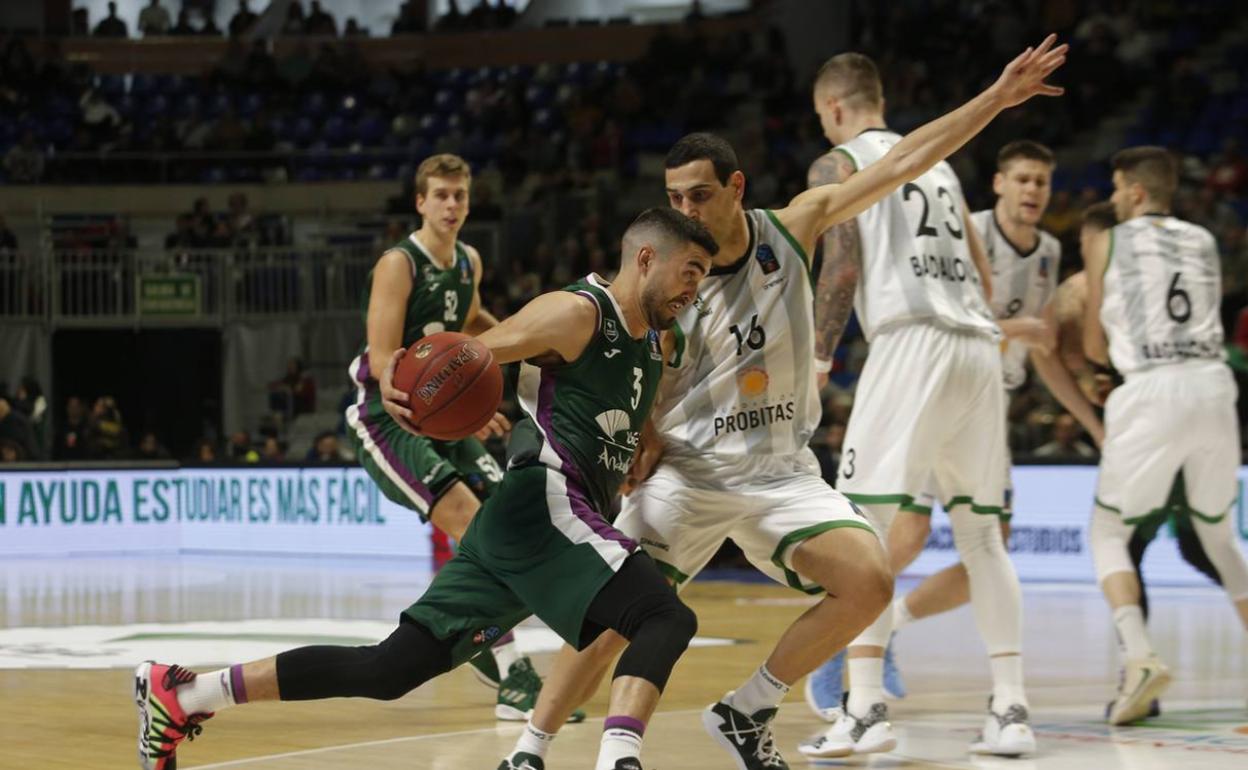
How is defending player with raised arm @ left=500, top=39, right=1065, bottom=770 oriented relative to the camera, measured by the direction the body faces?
toward the camera

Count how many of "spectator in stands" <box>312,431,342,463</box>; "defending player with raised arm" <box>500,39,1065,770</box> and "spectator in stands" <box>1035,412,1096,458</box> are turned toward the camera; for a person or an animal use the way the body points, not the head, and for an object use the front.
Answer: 3

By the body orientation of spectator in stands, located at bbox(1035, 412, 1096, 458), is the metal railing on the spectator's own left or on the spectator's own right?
on the spectator's own right

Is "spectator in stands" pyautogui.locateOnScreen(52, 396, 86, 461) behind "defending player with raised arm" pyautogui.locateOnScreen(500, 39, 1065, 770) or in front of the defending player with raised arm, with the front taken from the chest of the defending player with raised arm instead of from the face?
behind

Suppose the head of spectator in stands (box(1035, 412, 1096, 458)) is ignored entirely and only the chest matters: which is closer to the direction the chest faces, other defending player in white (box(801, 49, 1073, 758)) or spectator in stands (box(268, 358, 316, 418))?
the other defending player in white

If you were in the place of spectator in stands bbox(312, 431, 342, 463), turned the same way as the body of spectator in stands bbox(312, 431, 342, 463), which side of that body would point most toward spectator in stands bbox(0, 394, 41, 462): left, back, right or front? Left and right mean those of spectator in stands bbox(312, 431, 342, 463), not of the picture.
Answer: right

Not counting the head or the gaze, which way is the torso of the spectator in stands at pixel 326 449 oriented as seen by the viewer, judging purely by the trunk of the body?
toward the camera

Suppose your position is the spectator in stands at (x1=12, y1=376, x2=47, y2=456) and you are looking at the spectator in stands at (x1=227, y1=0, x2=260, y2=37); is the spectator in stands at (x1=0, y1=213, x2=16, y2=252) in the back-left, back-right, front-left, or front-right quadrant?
front-left

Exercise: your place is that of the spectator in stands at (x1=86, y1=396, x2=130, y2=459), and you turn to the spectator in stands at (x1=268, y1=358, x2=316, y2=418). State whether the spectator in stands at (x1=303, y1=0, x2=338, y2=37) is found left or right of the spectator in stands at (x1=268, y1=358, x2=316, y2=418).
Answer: left

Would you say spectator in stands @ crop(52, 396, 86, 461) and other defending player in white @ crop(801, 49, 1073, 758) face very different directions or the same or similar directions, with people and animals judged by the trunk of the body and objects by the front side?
very different directions

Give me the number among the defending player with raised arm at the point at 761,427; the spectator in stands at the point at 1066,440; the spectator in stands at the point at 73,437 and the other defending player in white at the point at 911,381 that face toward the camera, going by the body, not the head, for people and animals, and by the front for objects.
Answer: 3
